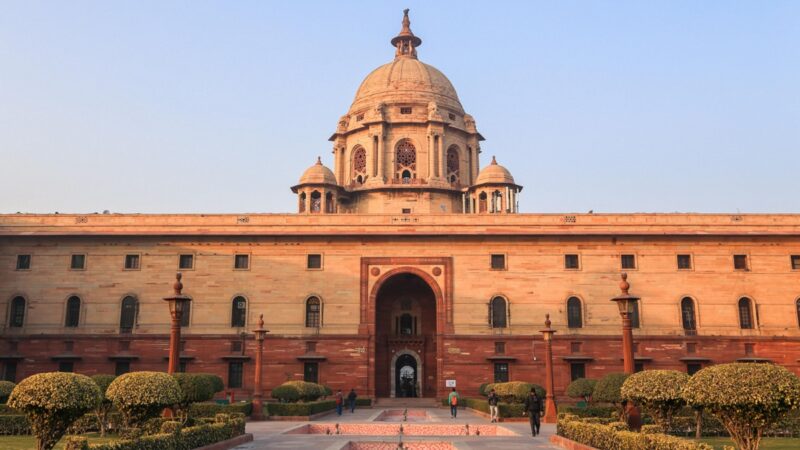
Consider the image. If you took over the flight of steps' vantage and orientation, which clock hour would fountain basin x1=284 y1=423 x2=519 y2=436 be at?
The fountain basin is roughly at 12 o'clock from the flight of steps.

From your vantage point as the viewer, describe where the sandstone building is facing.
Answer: facing the viewer

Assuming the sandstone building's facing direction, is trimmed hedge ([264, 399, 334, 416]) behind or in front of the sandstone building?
in front

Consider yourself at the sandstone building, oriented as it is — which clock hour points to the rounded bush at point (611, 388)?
The rounded bush is roughly at 11 o'clock from the sandstone building.

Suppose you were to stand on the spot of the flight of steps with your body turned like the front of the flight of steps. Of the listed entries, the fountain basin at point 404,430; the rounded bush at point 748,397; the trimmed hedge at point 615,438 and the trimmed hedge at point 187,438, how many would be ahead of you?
4

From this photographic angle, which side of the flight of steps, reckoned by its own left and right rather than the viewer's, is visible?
front

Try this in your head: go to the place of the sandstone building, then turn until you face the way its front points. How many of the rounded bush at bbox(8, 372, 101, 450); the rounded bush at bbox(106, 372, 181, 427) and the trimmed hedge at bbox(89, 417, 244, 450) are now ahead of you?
3

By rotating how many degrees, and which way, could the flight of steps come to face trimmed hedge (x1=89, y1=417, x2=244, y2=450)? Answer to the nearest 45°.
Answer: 0° — it already faces it

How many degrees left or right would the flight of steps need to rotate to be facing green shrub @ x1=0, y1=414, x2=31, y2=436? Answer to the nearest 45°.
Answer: approximately 45° to its right

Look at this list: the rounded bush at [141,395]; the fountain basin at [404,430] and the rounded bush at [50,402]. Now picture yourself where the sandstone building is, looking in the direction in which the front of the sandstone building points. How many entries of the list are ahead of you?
3

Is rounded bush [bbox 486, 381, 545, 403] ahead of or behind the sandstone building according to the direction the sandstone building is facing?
ahead

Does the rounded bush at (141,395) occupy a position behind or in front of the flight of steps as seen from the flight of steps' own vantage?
in front
